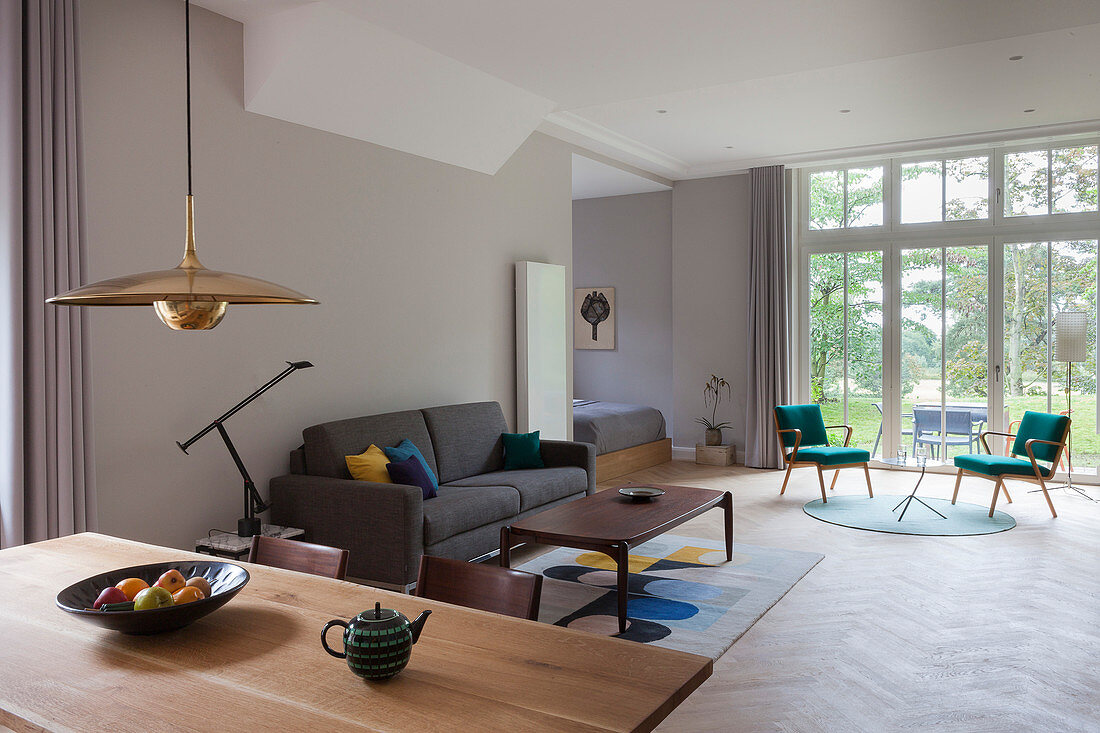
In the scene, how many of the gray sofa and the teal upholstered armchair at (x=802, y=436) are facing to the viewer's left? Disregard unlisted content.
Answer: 0

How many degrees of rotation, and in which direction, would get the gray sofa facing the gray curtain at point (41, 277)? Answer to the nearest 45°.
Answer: approximately 90° to its right

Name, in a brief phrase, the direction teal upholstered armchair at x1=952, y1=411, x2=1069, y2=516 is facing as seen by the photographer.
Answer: facing the viewer and to the left of the viewer

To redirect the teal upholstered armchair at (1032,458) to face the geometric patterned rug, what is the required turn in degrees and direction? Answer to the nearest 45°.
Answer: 0° — it already faces it

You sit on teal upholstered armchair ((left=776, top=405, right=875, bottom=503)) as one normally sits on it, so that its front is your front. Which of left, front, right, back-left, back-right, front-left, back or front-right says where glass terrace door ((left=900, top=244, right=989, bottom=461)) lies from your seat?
left

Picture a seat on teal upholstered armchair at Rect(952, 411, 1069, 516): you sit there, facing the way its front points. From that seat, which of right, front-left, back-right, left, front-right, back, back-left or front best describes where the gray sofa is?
front

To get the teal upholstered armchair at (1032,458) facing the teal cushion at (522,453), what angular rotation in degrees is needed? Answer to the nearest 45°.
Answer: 0° — it already faces it

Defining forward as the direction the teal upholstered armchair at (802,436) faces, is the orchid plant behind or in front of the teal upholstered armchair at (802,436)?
behind

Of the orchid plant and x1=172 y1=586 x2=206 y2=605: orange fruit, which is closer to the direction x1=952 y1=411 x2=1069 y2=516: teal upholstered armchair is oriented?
the orange fruit

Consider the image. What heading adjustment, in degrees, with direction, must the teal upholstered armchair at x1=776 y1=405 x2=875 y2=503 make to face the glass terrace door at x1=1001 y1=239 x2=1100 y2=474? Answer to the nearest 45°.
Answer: approximately 90° to its left

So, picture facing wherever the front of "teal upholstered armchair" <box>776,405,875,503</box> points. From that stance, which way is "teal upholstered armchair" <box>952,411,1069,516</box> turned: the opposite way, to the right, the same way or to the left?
to the right

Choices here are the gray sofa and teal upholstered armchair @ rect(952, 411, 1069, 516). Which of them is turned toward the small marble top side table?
the teal upholstered armchair

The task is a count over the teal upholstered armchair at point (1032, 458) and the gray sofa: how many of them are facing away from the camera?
0

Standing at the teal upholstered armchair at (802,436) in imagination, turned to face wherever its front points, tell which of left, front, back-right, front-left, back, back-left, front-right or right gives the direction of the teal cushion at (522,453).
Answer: right

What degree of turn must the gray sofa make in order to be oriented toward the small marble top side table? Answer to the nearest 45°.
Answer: approximately 90° to its right

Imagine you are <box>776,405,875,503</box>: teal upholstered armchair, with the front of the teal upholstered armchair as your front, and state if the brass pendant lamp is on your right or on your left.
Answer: on your right
